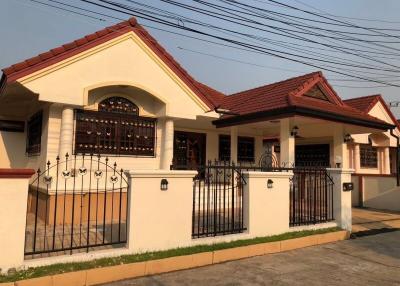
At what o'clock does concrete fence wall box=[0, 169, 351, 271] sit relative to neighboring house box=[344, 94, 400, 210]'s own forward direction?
The concrete fence wall is roughly at 2 o'clock from the neighboring house.

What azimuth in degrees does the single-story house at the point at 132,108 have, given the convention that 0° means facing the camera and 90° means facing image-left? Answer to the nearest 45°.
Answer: approximately 315°

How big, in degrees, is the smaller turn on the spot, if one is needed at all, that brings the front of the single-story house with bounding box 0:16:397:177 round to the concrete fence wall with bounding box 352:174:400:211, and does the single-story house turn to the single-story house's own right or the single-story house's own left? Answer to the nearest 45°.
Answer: approximately 45° to the single-story house's own left

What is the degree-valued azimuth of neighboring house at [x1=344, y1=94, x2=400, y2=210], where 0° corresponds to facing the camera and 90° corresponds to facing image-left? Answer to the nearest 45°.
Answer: approximately 315°

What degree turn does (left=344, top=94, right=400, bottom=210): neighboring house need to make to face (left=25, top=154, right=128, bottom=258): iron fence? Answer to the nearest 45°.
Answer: approximately 90° to its right

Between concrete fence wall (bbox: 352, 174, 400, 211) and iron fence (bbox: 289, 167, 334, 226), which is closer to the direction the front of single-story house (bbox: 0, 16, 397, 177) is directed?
the iron fence

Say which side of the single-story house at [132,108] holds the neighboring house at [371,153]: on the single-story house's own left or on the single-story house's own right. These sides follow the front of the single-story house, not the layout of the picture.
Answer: on the single-story house's own left
